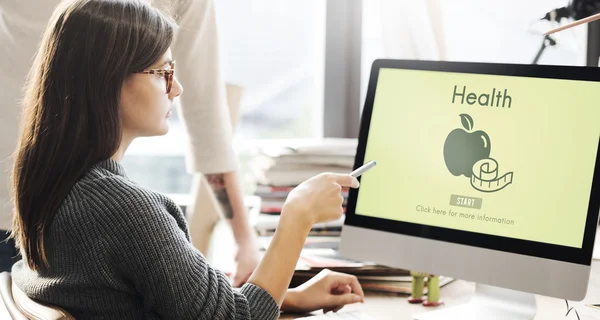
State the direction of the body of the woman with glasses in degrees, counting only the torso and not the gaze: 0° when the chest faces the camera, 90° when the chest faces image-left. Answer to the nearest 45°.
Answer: approximately 270°

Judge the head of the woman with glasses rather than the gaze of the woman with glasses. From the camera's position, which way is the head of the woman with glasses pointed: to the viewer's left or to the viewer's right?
to the viewer's right

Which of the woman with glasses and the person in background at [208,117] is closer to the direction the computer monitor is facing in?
the woman with glasses

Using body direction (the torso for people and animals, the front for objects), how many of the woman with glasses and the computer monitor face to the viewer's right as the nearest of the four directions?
1

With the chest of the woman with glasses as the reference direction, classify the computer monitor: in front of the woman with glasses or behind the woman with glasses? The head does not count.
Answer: in front

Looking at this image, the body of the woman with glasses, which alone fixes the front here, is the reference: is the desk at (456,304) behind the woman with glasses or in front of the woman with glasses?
in front

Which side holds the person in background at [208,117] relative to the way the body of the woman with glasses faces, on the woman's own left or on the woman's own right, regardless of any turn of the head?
on the woman's own left

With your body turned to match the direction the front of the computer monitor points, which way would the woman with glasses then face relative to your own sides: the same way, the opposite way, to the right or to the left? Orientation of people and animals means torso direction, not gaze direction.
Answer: the opposite way

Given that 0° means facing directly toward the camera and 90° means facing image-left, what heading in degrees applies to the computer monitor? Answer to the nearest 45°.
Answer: approximately 45°
